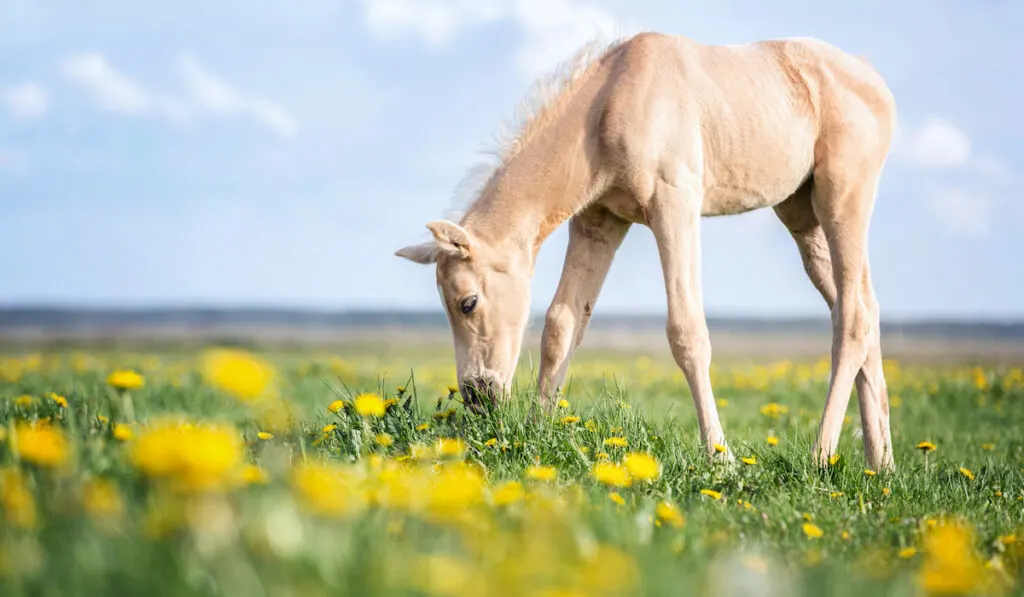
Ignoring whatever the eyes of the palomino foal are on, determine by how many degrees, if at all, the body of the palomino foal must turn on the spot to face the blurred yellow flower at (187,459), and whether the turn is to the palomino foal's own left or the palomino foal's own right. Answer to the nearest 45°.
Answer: approximately 90° to the palomino foal's own left

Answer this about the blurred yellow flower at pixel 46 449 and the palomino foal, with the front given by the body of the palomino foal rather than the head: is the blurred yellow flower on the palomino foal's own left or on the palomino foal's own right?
on the palomino foal's own left

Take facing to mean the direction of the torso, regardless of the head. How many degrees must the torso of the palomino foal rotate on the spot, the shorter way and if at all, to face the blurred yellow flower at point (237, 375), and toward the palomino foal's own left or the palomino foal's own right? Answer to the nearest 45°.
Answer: approximately 90° to the palomino foal's own left

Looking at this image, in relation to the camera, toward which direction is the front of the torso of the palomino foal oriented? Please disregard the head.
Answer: to the viewer's left
